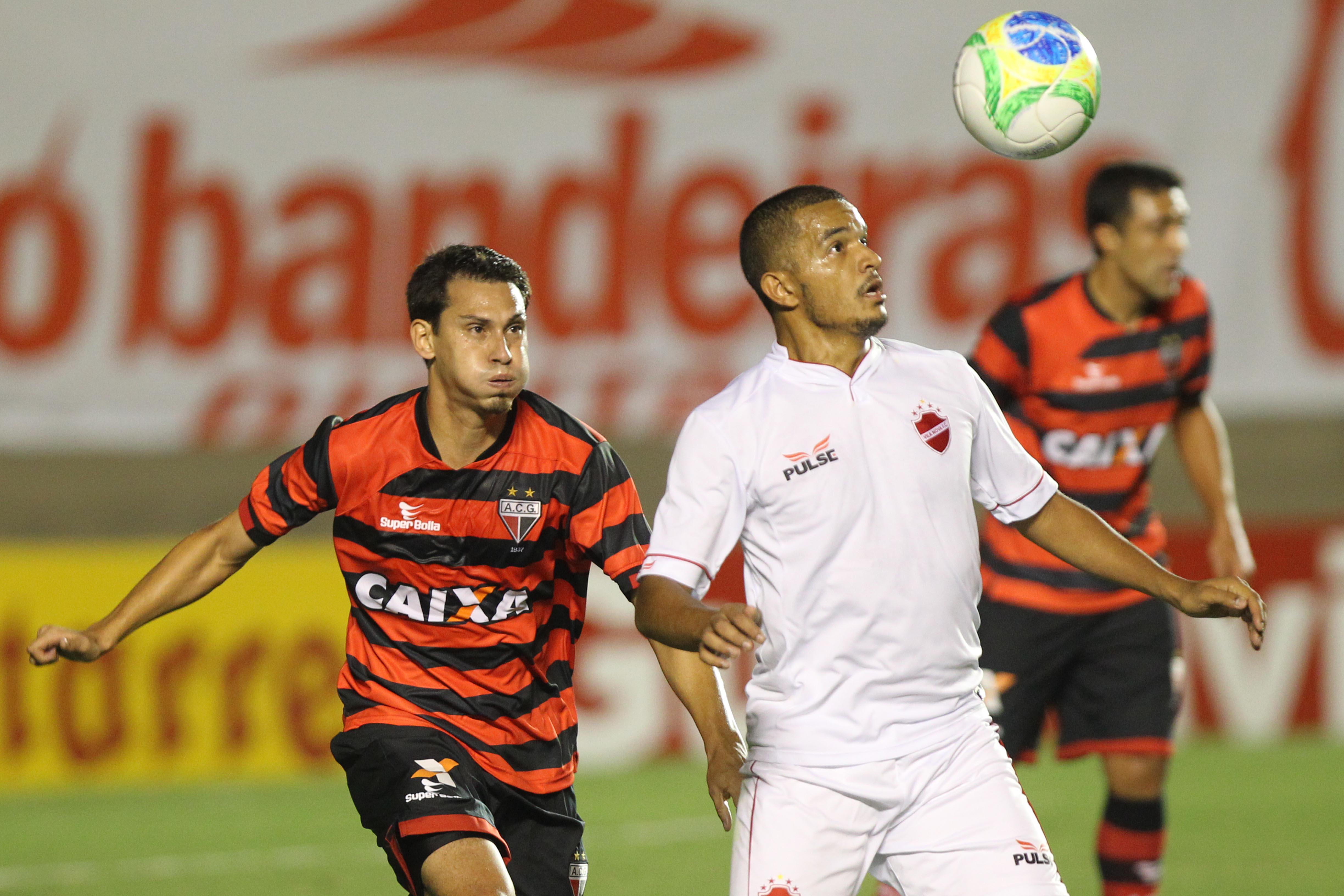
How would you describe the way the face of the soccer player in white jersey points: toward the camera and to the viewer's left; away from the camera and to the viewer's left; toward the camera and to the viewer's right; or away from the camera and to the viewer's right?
toward the camera and to the viewer's right

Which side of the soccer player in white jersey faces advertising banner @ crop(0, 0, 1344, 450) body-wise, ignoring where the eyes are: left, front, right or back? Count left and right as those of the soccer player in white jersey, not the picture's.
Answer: back

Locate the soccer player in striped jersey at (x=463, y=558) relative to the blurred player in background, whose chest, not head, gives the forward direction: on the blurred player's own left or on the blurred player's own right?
on the blurred player's own right

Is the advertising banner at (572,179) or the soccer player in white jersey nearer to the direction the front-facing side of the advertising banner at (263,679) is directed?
the soccer player in white jersey

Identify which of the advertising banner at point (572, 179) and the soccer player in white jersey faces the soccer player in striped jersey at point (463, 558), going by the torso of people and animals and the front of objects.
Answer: the advertising banner

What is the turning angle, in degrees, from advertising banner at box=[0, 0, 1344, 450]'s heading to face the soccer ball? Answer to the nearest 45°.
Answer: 0° — it already faces it
